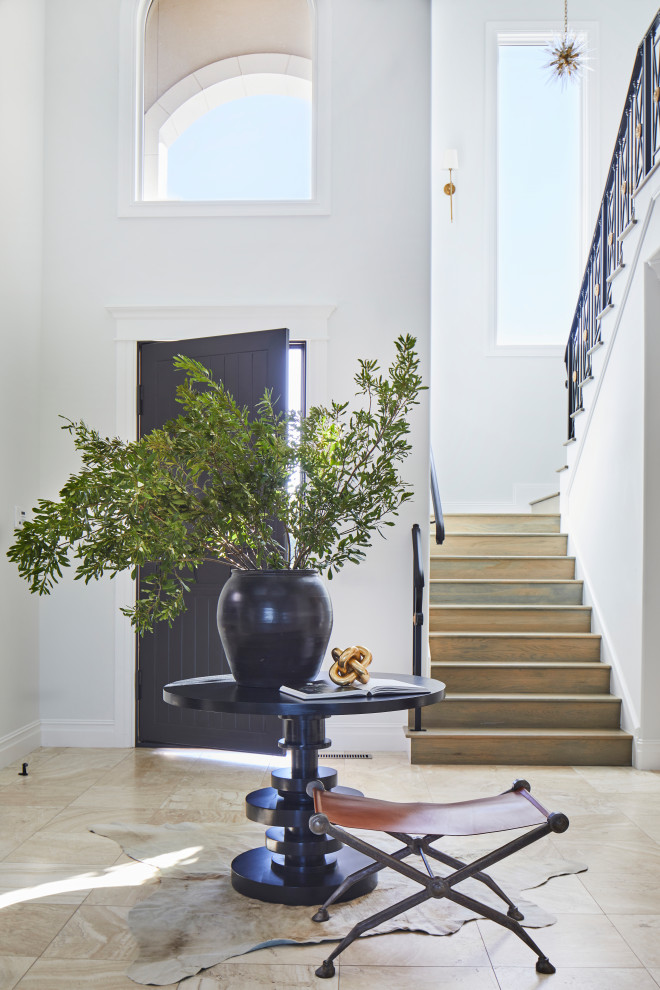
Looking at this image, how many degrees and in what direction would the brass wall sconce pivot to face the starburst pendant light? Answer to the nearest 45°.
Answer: approximately 45° to its left

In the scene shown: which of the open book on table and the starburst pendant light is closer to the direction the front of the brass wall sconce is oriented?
the open book on table

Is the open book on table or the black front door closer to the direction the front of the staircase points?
the open book on table

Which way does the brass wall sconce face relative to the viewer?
toward the camera

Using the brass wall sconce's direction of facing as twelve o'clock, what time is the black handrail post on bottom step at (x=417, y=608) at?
The black handrail post on bottom step is roughly at 12 o'clock from the brass wall sconce.

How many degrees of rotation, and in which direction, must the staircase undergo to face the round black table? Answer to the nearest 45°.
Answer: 0° — it already faces it

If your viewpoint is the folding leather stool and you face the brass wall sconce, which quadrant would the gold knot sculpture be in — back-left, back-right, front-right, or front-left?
front-left

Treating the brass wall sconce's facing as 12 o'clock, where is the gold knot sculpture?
The gold knot sculpture is roughly at 12 o'clock from the brass wall sconce.

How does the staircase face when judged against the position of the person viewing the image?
facing the viewer

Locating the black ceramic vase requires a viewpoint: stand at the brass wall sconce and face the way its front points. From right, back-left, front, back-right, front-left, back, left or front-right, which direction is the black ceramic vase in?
front

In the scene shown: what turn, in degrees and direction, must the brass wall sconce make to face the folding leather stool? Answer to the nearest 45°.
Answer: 0° — it already faces it

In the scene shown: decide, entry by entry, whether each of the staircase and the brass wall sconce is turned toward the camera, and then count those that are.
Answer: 2
